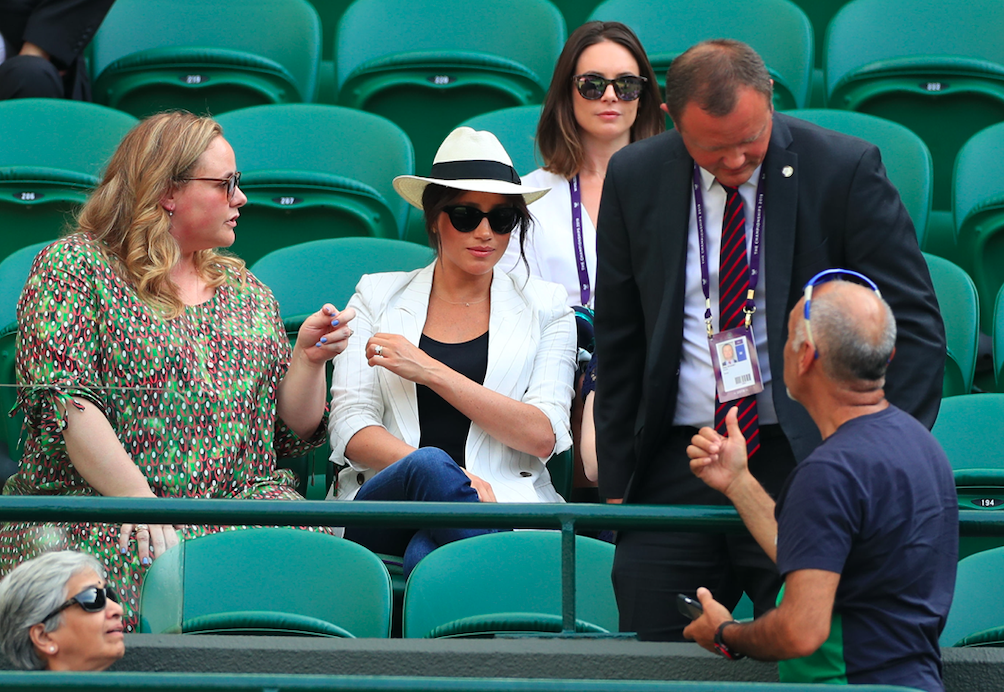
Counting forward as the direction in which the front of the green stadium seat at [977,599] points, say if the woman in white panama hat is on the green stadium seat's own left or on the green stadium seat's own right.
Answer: on the green stadium seat's own right

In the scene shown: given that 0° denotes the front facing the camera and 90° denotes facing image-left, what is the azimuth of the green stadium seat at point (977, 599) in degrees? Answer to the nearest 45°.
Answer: approximately 0°

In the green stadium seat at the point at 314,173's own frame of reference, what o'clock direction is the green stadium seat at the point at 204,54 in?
the green stadium seat at the point at 204,54 is roughly at 5 o'clock from the green stadium seat at the point at 314,173.

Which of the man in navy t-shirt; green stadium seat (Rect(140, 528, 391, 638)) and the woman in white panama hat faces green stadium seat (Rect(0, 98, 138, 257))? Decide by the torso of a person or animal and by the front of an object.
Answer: the man in navy t-shirt

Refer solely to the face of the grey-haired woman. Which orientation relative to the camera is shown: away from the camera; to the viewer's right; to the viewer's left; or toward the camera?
to the viewer's right

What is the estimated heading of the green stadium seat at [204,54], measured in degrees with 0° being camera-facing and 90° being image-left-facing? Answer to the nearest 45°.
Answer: approximately 0°

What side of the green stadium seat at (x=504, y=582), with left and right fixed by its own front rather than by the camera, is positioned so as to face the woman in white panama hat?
back

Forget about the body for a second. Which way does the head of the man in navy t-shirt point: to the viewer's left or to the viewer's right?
to the viewer's left

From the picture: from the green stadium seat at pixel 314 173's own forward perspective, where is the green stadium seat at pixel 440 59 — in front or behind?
behind
